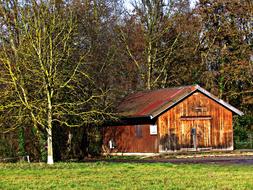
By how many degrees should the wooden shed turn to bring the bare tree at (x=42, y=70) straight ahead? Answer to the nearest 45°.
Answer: approximately 90° to its right
